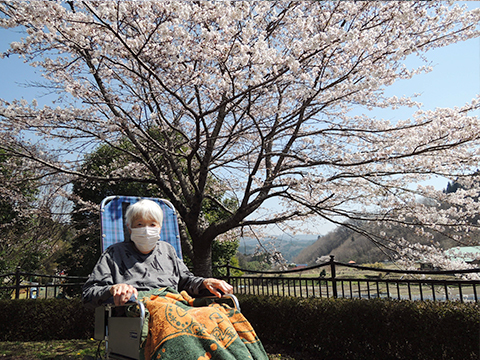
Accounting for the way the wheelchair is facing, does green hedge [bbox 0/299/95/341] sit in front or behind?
behind

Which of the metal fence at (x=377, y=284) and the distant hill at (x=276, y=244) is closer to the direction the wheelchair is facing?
the metal fence

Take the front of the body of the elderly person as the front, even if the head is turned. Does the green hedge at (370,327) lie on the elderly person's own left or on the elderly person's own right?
on the elderly person's own left

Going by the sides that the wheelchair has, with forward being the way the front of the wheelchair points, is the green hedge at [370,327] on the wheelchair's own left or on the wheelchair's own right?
on the wheelchair's own left

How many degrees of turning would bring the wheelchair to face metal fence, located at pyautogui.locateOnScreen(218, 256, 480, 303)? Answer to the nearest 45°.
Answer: approximately 90° to its left

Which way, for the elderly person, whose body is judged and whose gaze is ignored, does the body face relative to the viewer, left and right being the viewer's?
facing the viewer and to the right of the viewer
